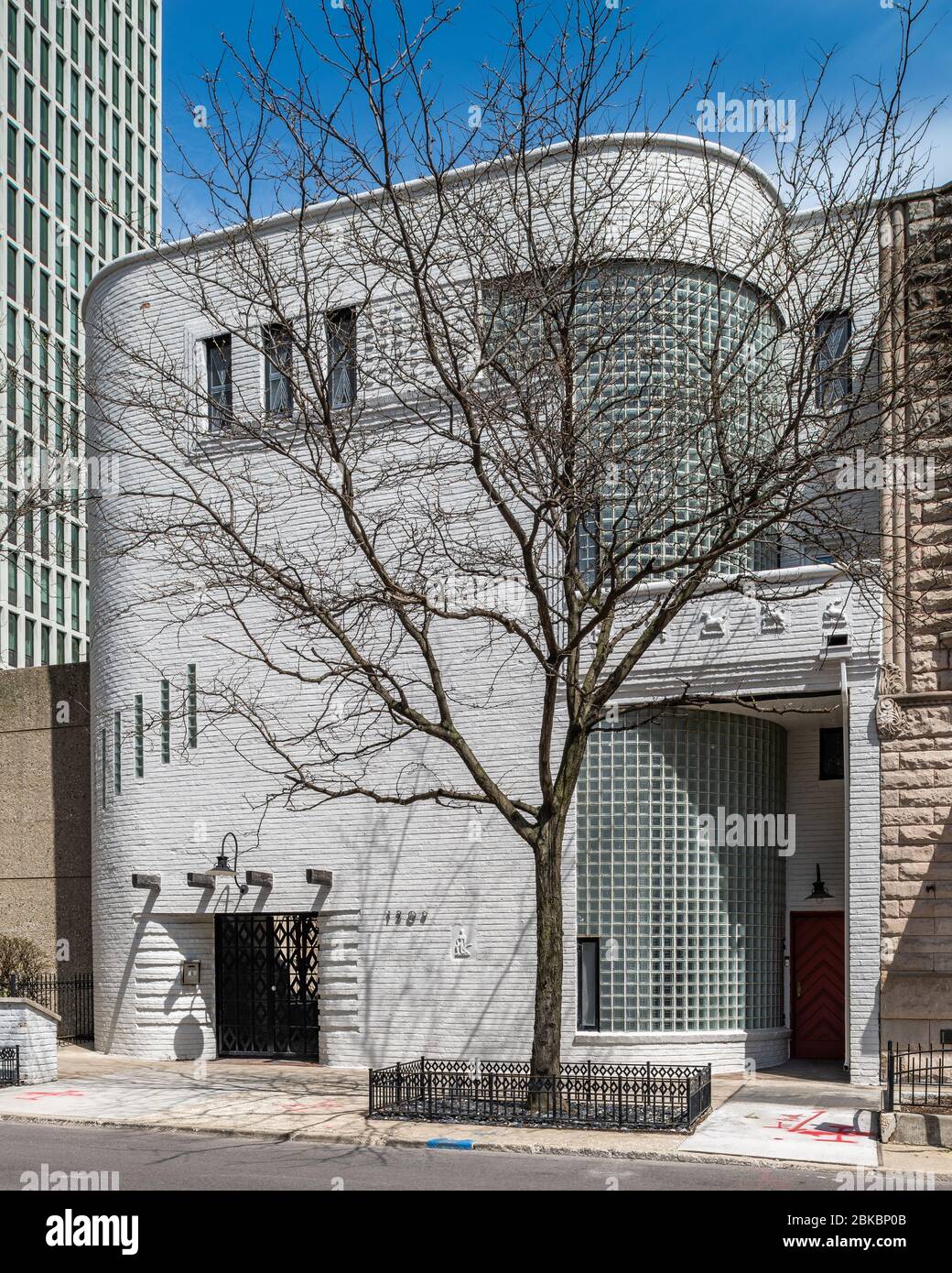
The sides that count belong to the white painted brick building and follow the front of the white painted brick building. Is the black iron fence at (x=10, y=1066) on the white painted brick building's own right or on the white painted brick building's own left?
on the white painted brick building's own right

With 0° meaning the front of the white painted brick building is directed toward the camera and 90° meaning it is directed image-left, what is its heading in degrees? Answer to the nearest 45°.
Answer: approximately 0°

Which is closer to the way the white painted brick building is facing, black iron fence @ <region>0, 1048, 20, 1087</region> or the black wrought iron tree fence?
the black wrought iron tree fence

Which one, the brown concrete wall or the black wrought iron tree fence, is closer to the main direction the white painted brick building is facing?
the black wrought iron tree fence

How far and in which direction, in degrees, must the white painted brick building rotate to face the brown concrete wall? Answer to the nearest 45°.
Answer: approximately 135° to its right

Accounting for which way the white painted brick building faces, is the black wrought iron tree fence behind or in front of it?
in front

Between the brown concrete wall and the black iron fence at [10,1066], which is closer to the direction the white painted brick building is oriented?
the black iron fence
